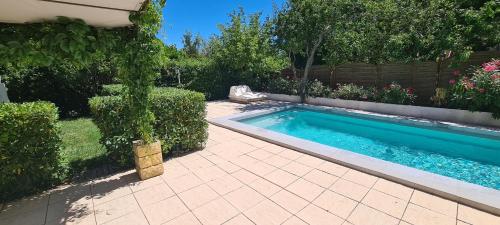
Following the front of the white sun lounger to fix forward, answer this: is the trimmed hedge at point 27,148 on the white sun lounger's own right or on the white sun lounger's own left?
on the white sun lounger's own right

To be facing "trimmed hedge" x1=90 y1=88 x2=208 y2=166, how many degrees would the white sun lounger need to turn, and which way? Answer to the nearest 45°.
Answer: approximately 90° to its right

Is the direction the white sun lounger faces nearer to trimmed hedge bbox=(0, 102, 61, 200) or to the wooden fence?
the wooden fence

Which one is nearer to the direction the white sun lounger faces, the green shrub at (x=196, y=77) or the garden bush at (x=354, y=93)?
the garden bush

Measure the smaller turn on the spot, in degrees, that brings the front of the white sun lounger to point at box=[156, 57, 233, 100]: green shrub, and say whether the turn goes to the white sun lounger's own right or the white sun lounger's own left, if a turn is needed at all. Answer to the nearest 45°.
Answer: approximately 180°

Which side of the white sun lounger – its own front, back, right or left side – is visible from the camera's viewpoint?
right

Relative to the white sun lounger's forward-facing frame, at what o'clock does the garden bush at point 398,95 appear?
The garden bush is roughly at 1 o'clock from the white sun lounger.

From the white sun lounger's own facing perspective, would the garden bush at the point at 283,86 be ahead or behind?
ahead

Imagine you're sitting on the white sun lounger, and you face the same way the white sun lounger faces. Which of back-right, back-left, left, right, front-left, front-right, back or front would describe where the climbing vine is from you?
right

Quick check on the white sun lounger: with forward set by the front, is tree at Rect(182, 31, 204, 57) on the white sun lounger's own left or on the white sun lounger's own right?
on the white sun lounger's own left

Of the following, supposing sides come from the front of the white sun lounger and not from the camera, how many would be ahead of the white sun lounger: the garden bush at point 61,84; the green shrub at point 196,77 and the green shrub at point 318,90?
1
